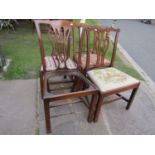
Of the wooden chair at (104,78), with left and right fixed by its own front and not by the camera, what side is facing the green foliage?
back

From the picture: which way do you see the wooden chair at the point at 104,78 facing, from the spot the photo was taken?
facing the viewer and to the right of the viewer
